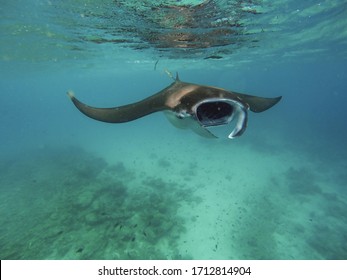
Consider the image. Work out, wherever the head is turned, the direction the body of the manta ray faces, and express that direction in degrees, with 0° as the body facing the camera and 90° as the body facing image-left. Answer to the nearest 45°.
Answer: approximately 315°
